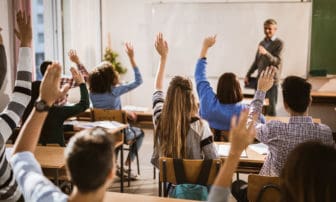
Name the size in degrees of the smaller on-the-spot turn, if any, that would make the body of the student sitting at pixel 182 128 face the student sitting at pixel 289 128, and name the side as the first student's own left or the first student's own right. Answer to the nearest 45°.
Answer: approximately 90° to the first student's own right

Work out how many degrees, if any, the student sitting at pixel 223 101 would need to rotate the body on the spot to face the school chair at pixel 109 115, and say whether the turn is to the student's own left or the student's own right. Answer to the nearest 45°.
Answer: approximately 135° to the student's own left

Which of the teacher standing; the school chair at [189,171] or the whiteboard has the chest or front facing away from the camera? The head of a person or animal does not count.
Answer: the school chair

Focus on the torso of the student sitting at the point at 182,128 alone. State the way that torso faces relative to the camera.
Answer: away from the camera

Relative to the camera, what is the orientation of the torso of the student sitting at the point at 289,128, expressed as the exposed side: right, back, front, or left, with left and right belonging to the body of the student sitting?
back

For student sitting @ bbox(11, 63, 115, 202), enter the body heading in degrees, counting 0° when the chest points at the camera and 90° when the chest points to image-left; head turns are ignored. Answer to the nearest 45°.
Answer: approximately 225°

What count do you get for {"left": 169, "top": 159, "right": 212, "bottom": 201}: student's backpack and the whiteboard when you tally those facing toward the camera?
2

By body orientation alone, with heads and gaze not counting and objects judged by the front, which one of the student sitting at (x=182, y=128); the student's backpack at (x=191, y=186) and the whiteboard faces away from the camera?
the student sitting

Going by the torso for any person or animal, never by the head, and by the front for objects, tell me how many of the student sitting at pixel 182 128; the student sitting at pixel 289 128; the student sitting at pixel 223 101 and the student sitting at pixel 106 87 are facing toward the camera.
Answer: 0

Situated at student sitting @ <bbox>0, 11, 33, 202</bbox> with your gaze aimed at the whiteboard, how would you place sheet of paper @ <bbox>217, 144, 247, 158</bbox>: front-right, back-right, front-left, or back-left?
front-right

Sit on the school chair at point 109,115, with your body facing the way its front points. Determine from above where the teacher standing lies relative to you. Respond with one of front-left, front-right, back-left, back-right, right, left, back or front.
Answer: front

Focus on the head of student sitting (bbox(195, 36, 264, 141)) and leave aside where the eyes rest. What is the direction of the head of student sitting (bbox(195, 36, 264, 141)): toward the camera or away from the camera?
away from the camera

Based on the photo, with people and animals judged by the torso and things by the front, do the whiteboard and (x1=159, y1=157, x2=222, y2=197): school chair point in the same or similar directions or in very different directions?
very different directions

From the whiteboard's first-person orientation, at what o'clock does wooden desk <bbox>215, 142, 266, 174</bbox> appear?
The wooden desk is roughly at 12 o'clock from the whiteboard.

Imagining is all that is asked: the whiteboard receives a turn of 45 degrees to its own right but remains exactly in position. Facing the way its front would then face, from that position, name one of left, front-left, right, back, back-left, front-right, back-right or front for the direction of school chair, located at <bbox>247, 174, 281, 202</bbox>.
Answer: front-left

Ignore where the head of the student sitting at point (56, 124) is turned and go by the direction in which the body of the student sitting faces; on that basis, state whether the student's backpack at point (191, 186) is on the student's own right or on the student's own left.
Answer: on the student's own right

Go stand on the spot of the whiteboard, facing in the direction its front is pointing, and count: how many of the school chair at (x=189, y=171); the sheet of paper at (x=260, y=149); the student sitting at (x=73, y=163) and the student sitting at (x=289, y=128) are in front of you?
4

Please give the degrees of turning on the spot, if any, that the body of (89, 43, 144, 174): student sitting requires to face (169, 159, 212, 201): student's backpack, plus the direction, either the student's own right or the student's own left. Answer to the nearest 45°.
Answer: approximately 135° to the student's own right

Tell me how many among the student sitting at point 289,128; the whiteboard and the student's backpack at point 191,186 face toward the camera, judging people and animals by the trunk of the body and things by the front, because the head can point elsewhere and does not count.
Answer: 2

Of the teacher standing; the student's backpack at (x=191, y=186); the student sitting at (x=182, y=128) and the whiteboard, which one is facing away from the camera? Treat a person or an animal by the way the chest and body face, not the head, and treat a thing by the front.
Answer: the student sitting

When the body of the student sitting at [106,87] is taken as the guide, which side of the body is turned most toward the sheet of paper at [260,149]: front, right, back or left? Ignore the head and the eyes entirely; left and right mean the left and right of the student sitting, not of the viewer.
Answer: right

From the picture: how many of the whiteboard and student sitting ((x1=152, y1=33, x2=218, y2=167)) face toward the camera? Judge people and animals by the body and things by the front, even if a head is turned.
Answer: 1

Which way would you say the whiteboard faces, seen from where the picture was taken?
facing the viewer

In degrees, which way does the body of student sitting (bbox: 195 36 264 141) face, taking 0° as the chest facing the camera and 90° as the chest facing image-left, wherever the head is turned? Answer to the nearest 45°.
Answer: approximately 225°
